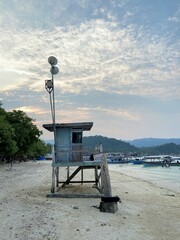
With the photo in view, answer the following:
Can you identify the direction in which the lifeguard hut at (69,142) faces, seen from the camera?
facing to the right of the viewer
